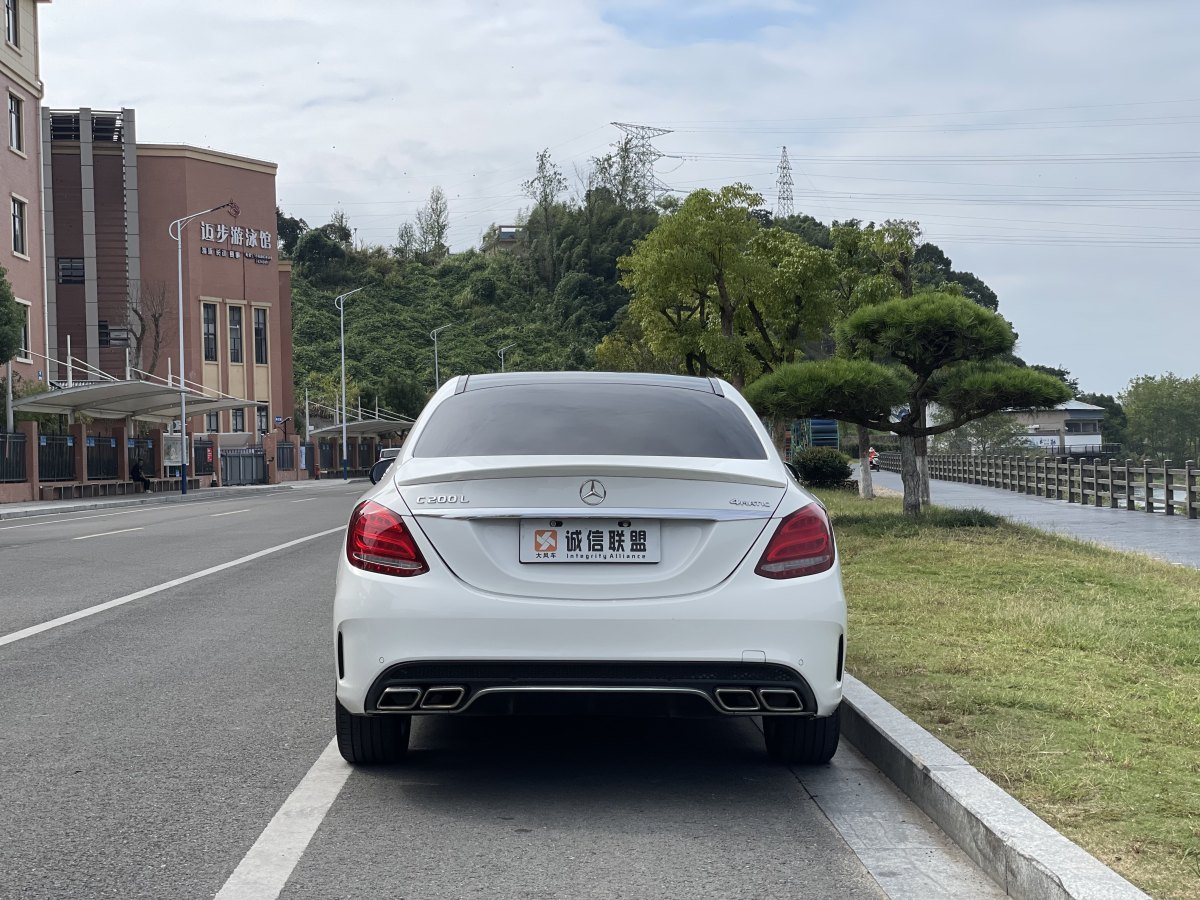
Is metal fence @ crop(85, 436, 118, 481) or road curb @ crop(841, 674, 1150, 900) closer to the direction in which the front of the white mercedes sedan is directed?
the metal fence

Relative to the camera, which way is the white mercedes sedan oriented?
away from the camera

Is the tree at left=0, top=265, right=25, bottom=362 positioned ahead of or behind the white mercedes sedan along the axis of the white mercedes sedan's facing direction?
ahead

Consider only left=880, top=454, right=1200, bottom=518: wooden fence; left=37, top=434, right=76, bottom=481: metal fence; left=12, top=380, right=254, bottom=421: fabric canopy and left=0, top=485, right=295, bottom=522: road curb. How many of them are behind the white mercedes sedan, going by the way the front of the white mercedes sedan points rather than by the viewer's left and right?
0

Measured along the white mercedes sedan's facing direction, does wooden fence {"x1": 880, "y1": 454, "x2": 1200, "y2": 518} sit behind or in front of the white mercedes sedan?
in front

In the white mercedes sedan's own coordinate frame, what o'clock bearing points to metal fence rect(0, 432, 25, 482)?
The metal fence is roughly at 11 o'clock from the white mercedes sedan.

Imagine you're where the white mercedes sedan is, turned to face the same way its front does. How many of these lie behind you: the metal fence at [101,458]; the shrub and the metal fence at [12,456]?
0

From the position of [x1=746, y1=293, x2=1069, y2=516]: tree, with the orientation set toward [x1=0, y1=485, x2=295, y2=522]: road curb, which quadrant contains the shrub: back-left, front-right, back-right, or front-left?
front-right

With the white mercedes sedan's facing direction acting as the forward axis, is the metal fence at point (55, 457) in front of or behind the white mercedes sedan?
in front

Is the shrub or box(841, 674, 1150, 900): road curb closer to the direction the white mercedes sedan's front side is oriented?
the shrub

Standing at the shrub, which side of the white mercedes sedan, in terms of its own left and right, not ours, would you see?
front
